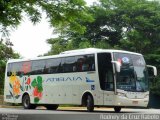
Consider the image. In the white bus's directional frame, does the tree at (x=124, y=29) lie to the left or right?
on its left

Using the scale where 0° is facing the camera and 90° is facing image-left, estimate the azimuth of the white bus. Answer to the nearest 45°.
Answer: approximately 315°
